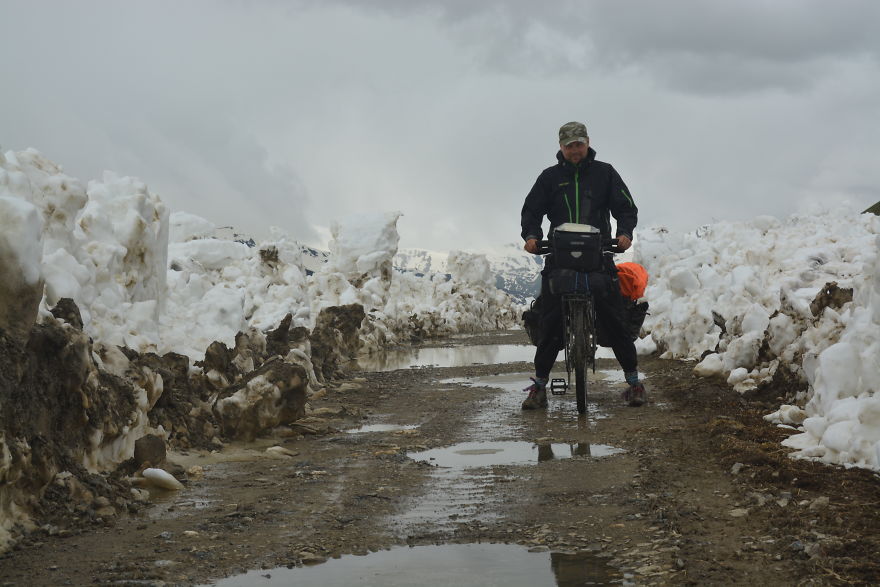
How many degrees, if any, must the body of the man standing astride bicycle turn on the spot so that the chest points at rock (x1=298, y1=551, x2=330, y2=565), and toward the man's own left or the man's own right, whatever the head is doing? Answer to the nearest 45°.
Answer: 0° — they already face it

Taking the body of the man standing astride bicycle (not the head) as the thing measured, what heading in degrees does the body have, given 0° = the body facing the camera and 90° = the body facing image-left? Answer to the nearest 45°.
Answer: approximately 0°

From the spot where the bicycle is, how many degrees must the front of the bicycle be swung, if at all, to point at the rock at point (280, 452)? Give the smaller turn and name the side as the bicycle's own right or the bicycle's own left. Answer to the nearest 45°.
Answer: approximately 45° to the bicycle's own right

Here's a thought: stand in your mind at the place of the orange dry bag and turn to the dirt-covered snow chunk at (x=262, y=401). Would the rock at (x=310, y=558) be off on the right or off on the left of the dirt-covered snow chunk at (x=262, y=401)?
left

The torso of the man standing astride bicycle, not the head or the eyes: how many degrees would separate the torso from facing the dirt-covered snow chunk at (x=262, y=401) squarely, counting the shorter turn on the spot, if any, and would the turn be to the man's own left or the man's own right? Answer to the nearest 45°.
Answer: approximately 45° to the man's own right
